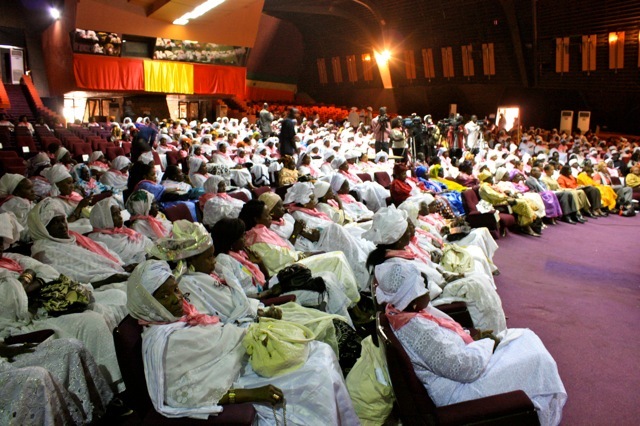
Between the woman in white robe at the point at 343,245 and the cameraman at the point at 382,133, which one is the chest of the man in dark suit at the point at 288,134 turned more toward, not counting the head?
the cameraman
